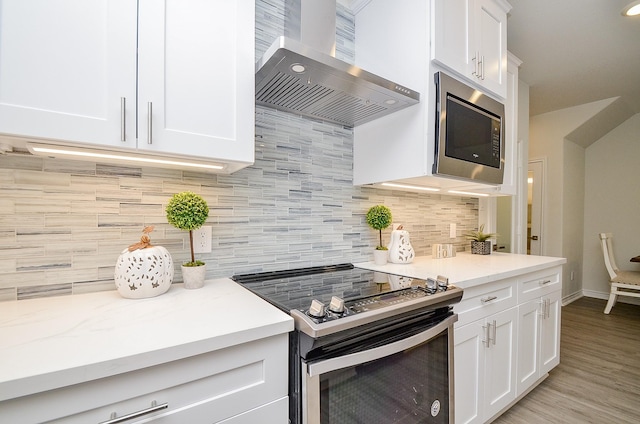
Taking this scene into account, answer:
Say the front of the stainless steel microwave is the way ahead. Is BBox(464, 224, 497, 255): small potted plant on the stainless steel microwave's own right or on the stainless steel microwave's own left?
on the stainless steel microwave's own left

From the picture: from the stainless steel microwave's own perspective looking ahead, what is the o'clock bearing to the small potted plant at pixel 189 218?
The small potted plant is roughly at 3 o'clock from the stainless steel microwave.

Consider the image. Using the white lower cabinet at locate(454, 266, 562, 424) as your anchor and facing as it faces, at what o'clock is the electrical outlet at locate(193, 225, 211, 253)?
The electrical outlet is roughly at 3 o'clock from the white lower cabinet.

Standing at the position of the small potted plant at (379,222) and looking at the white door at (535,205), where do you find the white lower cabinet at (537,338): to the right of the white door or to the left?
right

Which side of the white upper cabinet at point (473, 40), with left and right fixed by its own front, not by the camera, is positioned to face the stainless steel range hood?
right

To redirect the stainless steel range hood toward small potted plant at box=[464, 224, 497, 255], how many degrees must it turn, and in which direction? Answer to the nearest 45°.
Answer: approximately 90° to its left

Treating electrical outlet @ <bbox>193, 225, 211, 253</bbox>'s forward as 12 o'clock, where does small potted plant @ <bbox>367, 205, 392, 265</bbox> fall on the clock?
The small potted plant is roughly at 9 o'clock from the electrical outlet.

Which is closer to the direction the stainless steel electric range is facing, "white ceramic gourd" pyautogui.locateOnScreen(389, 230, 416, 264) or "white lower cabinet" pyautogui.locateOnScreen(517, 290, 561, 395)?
the white lower cabinet

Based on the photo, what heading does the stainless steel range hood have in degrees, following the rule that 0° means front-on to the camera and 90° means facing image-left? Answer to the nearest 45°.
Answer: approximately 315°
